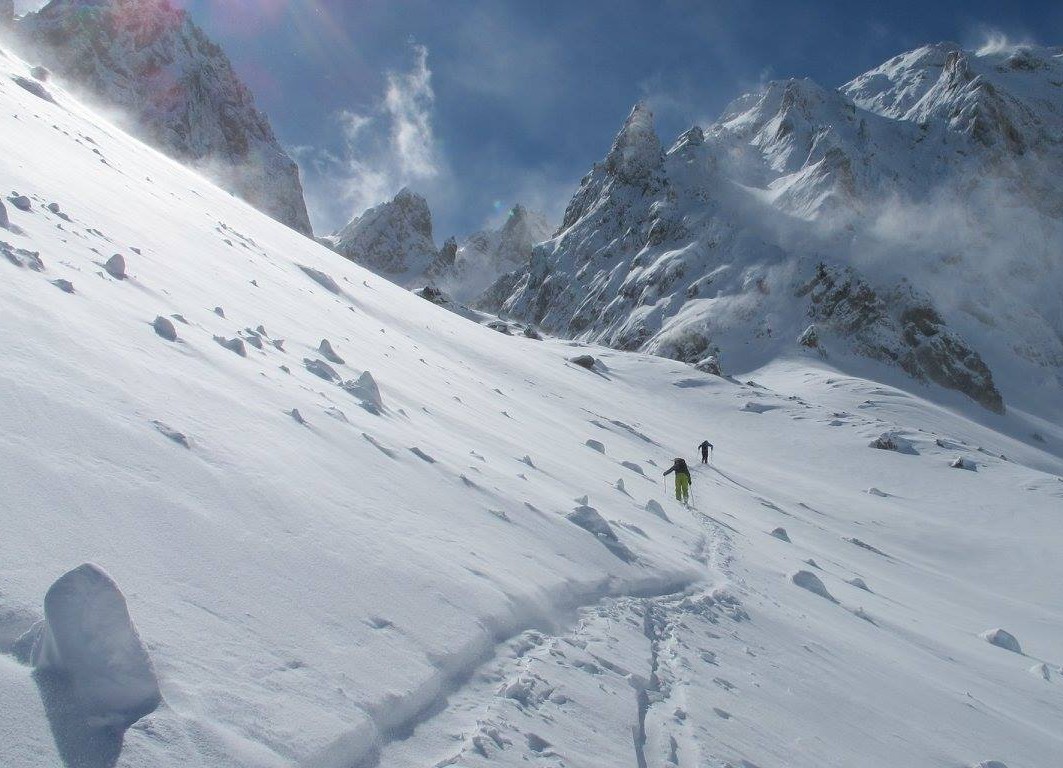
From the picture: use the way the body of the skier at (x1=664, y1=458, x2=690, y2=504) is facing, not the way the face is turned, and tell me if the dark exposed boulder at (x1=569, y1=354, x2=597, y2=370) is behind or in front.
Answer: in front

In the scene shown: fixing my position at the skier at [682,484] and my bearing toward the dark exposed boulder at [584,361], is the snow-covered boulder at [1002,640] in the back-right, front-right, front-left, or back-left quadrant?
back-right

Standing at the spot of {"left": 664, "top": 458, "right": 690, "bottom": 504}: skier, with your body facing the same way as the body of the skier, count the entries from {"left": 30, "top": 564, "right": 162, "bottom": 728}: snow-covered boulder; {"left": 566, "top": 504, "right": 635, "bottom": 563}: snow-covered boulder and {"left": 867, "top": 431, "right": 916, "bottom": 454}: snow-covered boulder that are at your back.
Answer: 2

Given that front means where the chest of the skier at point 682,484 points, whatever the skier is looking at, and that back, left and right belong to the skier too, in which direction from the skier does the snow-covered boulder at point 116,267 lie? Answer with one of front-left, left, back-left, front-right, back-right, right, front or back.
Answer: back-left

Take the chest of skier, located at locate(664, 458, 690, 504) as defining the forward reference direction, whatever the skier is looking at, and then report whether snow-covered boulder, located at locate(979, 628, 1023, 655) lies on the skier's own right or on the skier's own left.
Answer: on the skier's own right

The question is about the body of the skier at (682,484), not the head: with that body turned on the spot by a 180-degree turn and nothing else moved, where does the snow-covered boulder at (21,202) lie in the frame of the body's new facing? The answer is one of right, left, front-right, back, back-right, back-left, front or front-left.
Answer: front-right

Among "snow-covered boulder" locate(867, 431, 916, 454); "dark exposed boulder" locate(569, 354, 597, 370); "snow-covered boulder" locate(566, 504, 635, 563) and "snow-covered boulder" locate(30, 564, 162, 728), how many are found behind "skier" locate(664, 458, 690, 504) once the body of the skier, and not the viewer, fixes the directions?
2

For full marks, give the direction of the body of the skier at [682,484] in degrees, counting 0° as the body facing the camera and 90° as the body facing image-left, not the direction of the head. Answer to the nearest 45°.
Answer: approximately 180°

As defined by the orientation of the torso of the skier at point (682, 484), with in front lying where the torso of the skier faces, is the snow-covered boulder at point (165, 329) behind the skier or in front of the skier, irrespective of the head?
behind

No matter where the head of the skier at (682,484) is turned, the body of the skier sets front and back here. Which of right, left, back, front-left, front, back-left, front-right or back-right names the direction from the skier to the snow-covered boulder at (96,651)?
back

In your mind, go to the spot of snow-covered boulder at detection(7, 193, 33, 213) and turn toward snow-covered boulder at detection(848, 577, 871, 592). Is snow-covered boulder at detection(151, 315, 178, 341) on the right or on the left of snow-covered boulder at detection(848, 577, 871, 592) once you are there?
right
